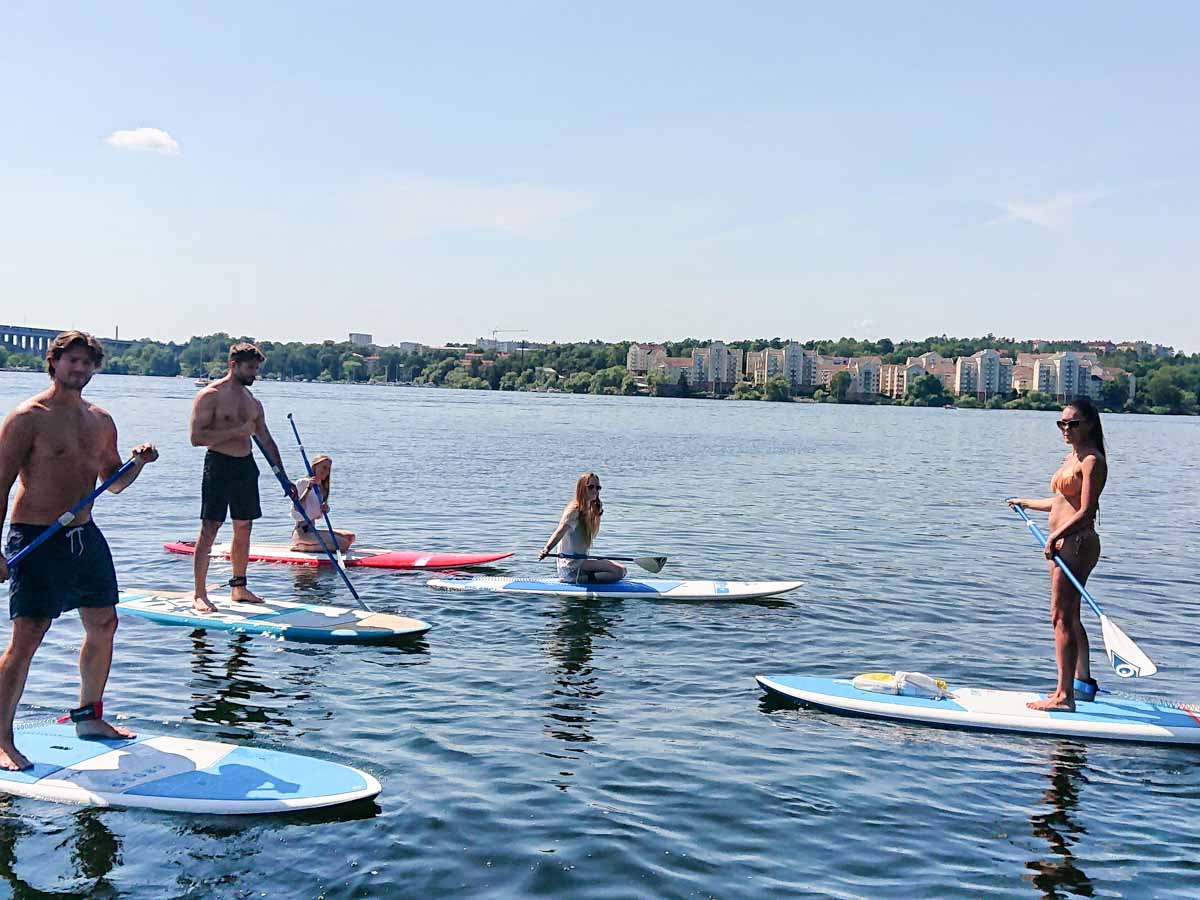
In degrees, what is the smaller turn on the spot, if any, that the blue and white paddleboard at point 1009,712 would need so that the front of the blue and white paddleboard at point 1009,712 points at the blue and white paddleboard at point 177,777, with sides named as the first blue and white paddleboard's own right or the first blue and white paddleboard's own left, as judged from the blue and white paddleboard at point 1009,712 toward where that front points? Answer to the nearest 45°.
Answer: approximately 45° to the first blue and white paddleboard's own left

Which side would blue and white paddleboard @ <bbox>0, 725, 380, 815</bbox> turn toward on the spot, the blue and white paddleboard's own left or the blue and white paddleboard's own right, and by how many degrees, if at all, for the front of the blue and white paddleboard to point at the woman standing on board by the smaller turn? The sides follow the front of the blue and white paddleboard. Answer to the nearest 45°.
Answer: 0° — it already faces them

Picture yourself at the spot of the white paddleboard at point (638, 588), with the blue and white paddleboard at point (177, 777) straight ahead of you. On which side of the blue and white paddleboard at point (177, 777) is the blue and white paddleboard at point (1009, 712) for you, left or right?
left

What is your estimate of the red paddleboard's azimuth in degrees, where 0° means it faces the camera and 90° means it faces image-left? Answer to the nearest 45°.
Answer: approximately 270°

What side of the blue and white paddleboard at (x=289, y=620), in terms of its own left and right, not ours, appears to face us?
right

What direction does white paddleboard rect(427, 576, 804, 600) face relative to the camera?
to the viewer's right

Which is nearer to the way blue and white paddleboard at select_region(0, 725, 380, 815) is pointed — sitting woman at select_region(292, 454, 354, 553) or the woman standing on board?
the woman standing on board

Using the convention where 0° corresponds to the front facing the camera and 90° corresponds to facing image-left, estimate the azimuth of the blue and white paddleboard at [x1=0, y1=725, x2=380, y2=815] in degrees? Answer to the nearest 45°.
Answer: approximately 270°

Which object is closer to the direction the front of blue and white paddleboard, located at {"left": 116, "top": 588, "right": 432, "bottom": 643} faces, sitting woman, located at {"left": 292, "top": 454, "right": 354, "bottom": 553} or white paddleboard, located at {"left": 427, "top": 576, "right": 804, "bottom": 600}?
the white paddleboard

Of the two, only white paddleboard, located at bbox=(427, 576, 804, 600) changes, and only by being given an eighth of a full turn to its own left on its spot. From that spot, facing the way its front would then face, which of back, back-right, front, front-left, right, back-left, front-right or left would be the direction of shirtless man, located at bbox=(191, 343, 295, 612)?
back

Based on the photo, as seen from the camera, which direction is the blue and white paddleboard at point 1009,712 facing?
to the viewer's left
